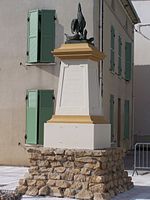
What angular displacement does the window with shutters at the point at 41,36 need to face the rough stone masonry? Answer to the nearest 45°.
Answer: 0° — it already faces it

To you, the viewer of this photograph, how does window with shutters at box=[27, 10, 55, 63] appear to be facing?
facing the viewer
